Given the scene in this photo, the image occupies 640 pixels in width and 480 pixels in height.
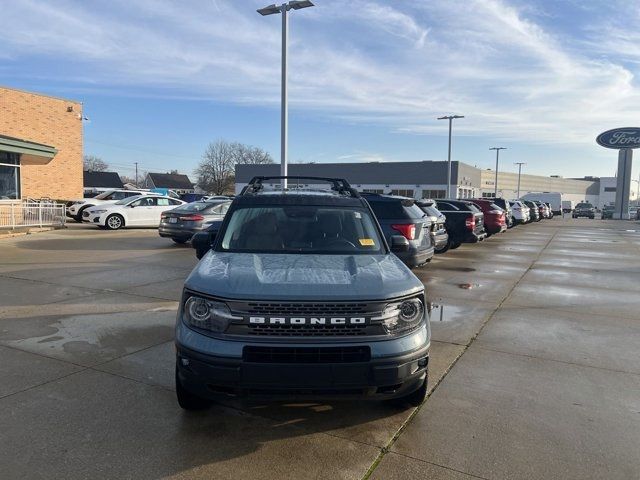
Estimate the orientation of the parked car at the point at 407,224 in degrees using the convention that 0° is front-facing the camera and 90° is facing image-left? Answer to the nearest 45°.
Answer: approximately 135°

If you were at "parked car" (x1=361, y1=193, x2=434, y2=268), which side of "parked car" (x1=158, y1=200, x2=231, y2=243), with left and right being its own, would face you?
right
